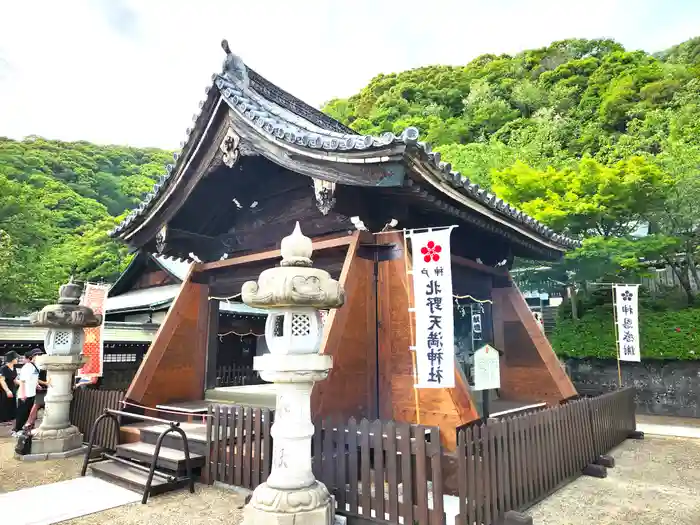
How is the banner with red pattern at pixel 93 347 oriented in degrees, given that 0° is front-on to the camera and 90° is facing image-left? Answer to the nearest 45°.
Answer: approximately 0°

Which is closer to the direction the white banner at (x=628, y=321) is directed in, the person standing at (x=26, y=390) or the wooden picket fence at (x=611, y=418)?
the wooden picket fence

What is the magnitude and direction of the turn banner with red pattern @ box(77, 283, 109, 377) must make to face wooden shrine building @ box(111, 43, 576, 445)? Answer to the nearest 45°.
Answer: approximately 45° to its left

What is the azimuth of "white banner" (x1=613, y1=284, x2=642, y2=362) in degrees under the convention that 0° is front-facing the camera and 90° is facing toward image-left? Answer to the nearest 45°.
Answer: approximately 0°

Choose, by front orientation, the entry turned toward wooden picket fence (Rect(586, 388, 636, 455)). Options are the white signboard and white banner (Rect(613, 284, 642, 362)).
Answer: the white banner

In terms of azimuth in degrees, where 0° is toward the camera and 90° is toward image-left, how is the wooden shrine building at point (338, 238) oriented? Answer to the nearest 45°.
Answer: approximately 45°

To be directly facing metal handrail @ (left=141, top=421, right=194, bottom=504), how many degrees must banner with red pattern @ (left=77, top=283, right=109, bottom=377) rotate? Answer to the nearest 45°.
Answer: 0° — it already faces it

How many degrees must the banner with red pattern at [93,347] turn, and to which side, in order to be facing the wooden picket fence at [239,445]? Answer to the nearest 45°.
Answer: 0° — it already faces it
